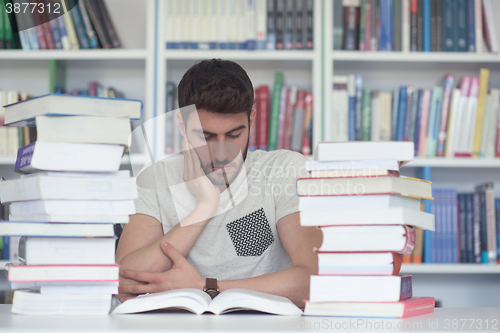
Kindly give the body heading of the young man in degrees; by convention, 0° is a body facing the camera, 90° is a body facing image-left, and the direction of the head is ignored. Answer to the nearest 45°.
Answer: approximately 0°

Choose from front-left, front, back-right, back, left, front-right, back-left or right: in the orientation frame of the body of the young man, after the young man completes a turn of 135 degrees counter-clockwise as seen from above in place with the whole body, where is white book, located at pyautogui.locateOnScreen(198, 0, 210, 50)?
front-left

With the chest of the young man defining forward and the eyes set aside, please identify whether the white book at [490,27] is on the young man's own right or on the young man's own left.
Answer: on the young man's own left

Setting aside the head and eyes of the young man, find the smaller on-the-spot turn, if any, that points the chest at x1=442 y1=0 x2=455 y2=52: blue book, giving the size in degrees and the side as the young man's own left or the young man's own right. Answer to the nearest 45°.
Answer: approximately 135° to the young man's own left

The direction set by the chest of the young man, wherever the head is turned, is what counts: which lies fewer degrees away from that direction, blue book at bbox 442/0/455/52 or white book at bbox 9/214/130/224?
the white book

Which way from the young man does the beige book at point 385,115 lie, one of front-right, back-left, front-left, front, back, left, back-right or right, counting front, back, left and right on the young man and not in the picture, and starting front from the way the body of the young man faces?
back-left
